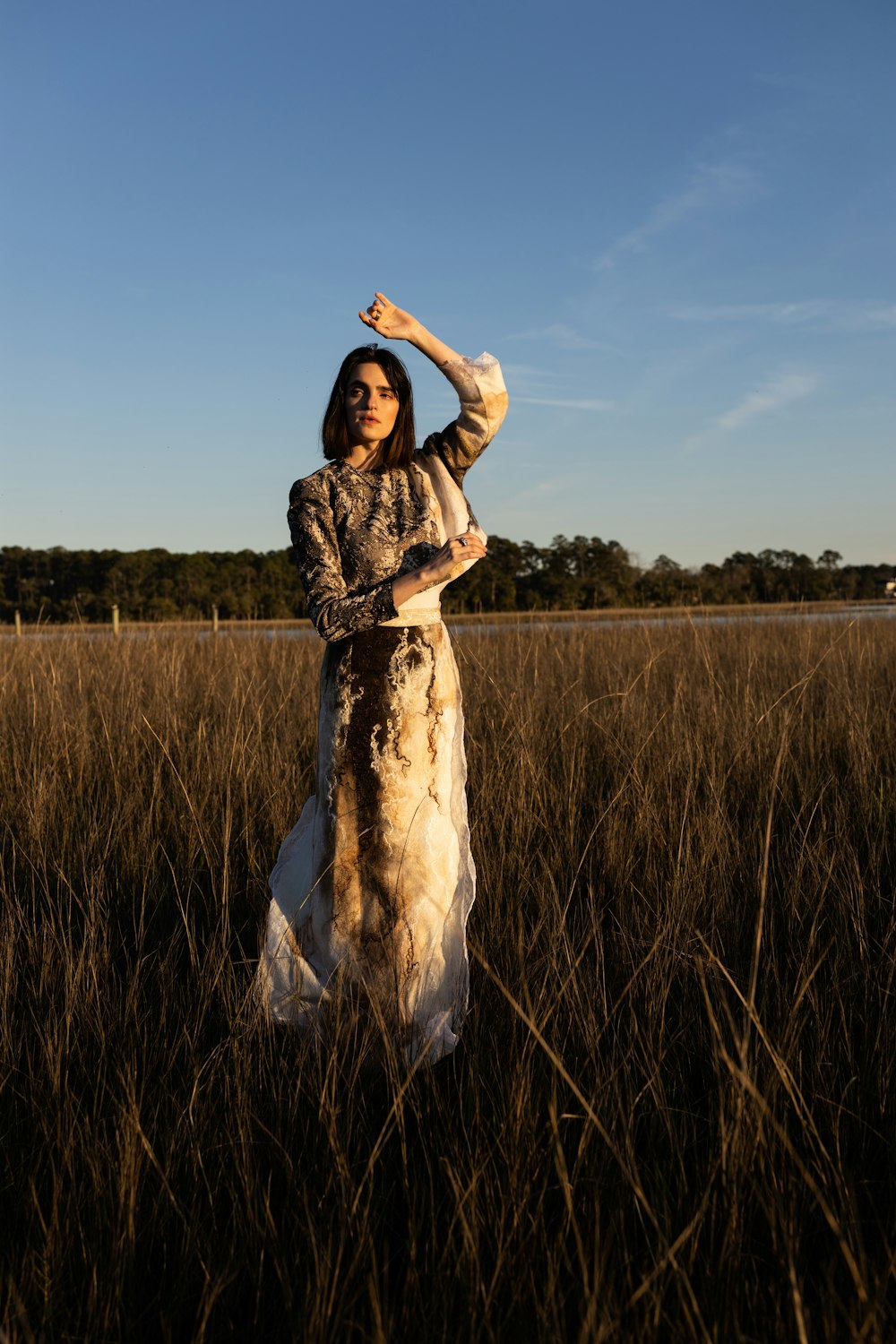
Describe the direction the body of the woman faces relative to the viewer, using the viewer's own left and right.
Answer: facing the viewer
